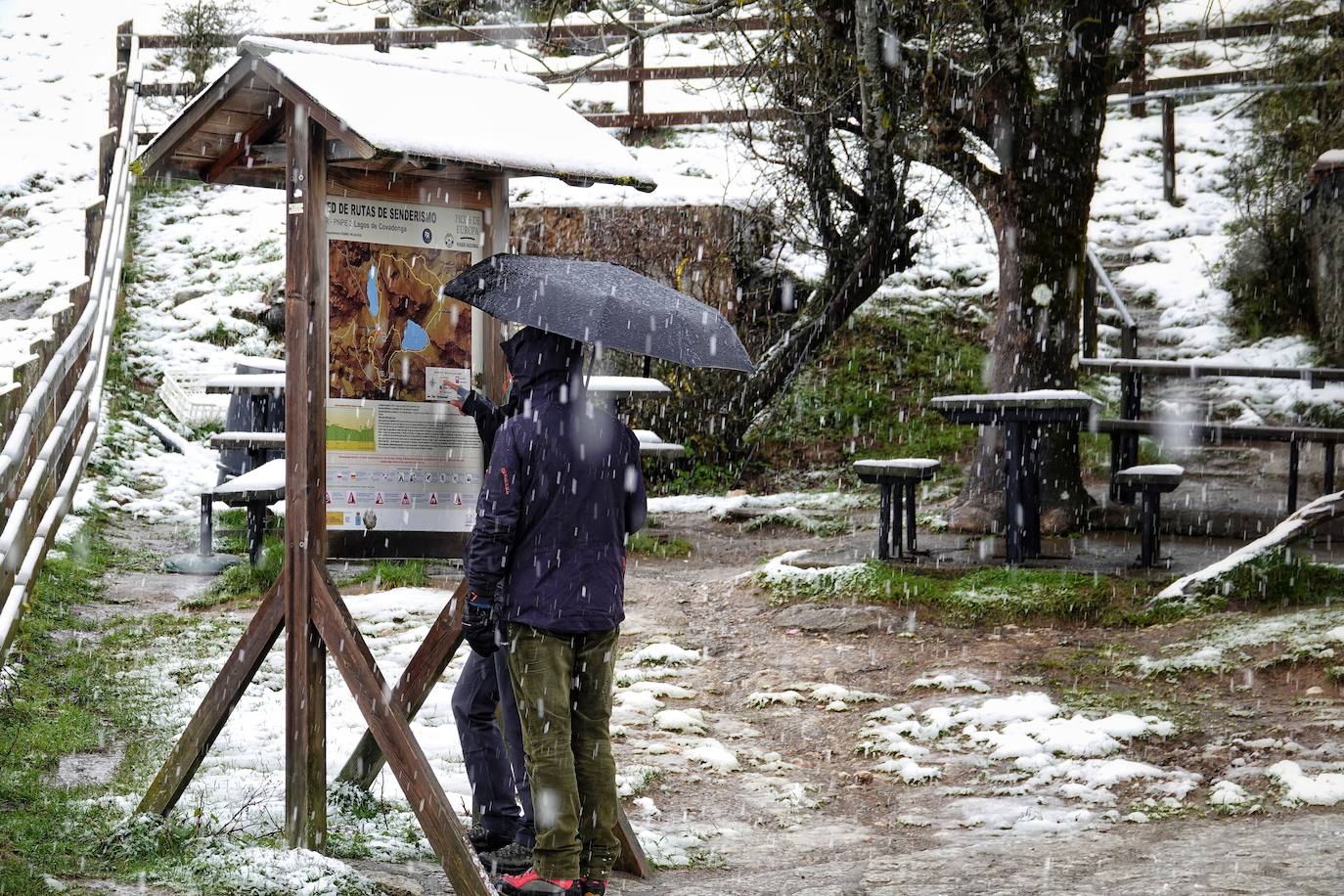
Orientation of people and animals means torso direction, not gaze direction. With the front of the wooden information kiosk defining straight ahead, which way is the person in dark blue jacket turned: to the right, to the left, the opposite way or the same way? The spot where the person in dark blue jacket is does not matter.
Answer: the opposite way

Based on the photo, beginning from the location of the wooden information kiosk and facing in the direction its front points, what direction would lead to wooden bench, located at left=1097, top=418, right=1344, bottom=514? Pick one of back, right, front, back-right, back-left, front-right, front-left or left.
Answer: left

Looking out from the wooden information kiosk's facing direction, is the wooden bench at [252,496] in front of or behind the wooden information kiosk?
behind

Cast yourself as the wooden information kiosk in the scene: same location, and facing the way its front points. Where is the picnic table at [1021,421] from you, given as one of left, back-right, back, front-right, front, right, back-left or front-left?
left

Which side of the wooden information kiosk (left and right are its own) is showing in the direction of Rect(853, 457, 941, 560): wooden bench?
left

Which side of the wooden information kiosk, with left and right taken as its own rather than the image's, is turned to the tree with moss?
left

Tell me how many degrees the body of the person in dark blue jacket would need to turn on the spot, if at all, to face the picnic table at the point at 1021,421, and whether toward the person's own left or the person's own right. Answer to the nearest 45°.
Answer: approximately 90° to the person's own right

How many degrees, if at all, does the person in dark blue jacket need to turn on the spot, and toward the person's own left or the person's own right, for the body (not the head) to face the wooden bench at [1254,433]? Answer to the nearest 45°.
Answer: approximately 90° to the person's own right

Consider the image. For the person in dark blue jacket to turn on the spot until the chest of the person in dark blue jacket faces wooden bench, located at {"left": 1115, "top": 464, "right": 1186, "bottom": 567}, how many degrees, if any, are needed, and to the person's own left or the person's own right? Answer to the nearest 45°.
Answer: approximately 90° to the person's own right

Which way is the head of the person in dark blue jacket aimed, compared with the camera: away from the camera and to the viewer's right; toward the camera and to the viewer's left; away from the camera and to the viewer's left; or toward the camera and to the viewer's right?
away from the camera and to the viewer's left

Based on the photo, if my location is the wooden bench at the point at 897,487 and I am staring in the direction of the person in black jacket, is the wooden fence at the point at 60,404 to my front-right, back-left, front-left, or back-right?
front-right

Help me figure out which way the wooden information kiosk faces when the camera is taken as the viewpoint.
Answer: facing the viewer and to the right of the viewer

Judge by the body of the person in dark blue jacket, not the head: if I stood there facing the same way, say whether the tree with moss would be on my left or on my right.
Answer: on my right

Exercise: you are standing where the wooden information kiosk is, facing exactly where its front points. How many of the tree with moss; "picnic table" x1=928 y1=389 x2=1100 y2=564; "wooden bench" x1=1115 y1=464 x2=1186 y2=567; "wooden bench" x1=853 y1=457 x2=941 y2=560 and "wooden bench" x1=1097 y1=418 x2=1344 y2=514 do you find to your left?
5
